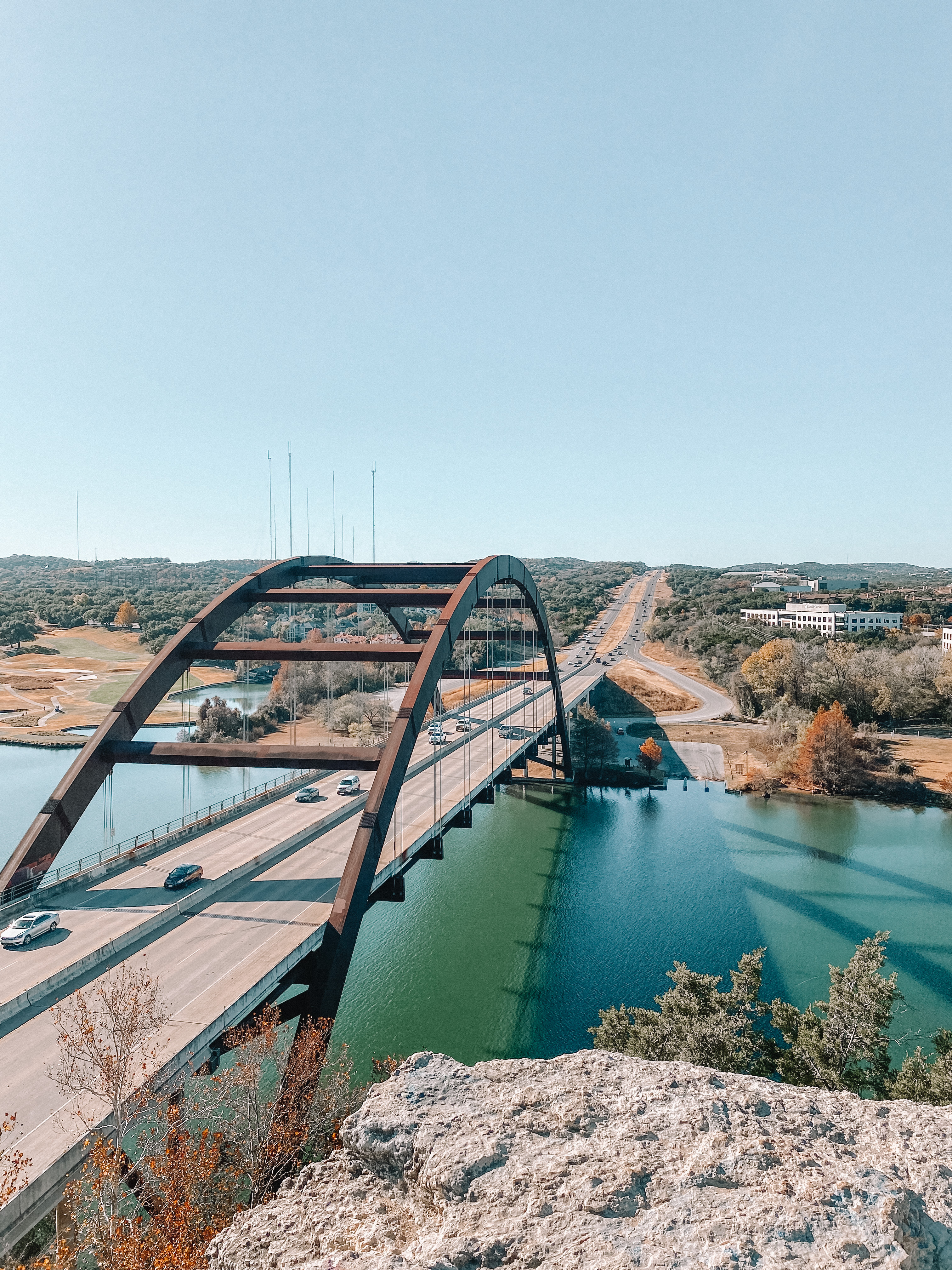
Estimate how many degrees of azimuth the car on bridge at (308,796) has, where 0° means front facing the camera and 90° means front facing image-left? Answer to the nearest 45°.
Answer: approximately 45°

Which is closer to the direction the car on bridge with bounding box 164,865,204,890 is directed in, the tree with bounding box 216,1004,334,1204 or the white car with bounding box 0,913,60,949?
the white car

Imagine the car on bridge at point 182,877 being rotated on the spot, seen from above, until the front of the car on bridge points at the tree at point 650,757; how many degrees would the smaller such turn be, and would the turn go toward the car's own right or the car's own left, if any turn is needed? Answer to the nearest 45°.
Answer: approximately 180°

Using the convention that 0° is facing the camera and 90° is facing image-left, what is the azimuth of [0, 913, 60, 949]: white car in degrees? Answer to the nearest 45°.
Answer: approximately 45°

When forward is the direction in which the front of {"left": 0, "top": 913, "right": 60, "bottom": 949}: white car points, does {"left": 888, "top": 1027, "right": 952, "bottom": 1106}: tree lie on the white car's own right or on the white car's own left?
on the white car's own left

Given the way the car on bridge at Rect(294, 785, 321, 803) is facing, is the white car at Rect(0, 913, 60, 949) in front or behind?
in front

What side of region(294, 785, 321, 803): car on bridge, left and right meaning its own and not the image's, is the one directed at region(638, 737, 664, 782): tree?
back

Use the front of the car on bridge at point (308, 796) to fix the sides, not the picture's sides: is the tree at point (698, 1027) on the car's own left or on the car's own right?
on the car's own left

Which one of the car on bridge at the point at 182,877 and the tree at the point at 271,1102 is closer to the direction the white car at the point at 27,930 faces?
the tree

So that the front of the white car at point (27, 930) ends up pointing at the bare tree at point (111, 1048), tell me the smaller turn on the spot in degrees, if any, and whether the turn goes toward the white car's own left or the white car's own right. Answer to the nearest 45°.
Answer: approximately 45° to the white car's own left

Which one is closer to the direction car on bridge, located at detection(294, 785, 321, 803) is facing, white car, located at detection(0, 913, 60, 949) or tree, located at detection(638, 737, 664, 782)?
the white car
